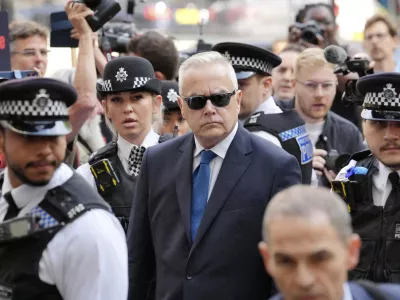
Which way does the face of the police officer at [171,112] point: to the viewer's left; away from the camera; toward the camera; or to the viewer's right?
toward the camera

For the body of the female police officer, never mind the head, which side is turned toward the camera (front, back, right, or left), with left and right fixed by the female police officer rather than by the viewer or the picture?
front

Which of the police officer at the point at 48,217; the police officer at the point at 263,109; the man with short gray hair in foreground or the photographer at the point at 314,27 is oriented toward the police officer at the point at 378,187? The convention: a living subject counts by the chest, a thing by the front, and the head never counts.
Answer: the photographer

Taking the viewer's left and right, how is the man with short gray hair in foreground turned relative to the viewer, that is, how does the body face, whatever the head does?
facing the viewer

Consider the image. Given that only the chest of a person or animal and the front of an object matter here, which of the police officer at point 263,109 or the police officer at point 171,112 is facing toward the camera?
the police officer at point 171,112

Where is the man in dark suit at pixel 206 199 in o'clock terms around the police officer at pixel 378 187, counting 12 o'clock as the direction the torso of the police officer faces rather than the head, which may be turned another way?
The man in dark suit is roughly at 2 o'clock from the police officer.

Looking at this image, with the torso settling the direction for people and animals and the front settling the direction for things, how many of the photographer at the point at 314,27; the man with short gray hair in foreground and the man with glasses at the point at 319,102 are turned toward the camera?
3

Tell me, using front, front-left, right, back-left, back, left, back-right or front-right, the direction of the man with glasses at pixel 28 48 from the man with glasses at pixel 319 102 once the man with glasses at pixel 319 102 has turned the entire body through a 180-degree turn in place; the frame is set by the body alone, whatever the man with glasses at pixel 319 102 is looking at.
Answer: left

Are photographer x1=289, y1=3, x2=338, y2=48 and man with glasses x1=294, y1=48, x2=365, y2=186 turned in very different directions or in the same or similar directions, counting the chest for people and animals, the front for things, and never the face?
same or similar directions

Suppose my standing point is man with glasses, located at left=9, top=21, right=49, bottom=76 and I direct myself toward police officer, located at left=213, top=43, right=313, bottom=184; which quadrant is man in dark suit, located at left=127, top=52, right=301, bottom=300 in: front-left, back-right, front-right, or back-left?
front-right

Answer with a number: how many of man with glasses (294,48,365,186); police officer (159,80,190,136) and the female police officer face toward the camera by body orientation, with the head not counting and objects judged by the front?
3

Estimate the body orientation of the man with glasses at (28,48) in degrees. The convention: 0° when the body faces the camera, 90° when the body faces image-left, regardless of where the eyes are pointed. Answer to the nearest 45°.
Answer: approximately 315°

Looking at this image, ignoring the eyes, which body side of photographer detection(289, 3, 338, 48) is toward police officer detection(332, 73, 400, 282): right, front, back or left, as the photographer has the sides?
front

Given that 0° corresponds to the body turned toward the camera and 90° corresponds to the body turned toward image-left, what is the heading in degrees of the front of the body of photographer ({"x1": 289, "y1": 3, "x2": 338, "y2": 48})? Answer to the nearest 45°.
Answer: approximately 0°
